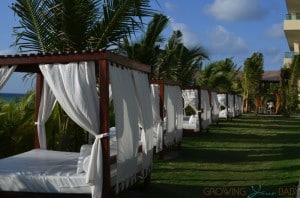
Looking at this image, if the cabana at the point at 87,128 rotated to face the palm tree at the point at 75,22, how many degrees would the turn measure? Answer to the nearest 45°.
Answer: approximately 90° to its right

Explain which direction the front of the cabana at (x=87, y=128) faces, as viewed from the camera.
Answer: facing to the left of the viewer

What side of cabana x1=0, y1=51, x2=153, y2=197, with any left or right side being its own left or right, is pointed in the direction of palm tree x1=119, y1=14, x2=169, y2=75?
right

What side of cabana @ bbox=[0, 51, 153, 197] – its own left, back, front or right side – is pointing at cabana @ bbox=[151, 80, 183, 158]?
right
